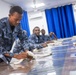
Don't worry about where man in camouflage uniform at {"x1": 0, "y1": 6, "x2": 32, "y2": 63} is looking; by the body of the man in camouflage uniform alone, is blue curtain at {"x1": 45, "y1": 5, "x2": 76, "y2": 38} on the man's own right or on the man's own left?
on the man's own left

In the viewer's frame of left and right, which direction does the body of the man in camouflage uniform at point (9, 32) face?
facing the viewer and to the right of the viewer
